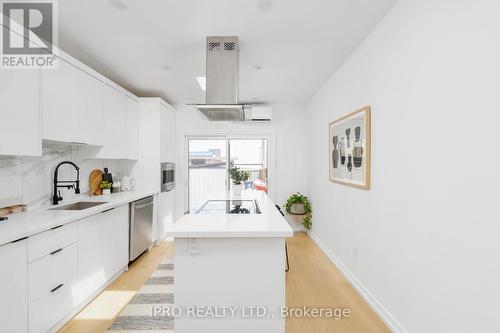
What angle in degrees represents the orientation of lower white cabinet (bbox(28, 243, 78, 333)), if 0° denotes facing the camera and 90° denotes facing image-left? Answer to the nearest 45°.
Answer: approximately 315°

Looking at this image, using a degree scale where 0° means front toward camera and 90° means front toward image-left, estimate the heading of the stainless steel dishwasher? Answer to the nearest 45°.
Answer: approximately 315°

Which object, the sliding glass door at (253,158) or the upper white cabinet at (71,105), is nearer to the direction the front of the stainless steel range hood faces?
the upper white cabinet

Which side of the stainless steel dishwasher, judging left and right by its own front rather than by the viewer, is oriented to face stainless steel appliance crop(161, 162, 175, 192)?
left

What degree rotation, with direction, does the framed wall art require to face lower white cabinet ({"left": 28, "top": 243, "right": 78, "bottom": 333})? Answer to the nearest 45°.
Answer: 0° — it already faces it

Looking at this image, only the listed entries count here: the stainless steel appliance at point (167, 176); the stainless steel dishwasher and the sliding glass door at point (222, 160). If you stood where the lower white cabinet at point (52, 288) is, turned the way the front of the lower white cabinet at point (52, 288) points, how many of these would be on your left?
3

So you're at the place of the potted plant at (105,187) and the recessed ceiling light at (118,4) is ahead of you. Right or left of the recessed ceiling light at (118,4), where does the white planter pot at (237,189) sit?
left

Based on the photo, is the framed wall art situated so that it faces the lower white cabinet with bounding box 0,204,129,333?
yes
